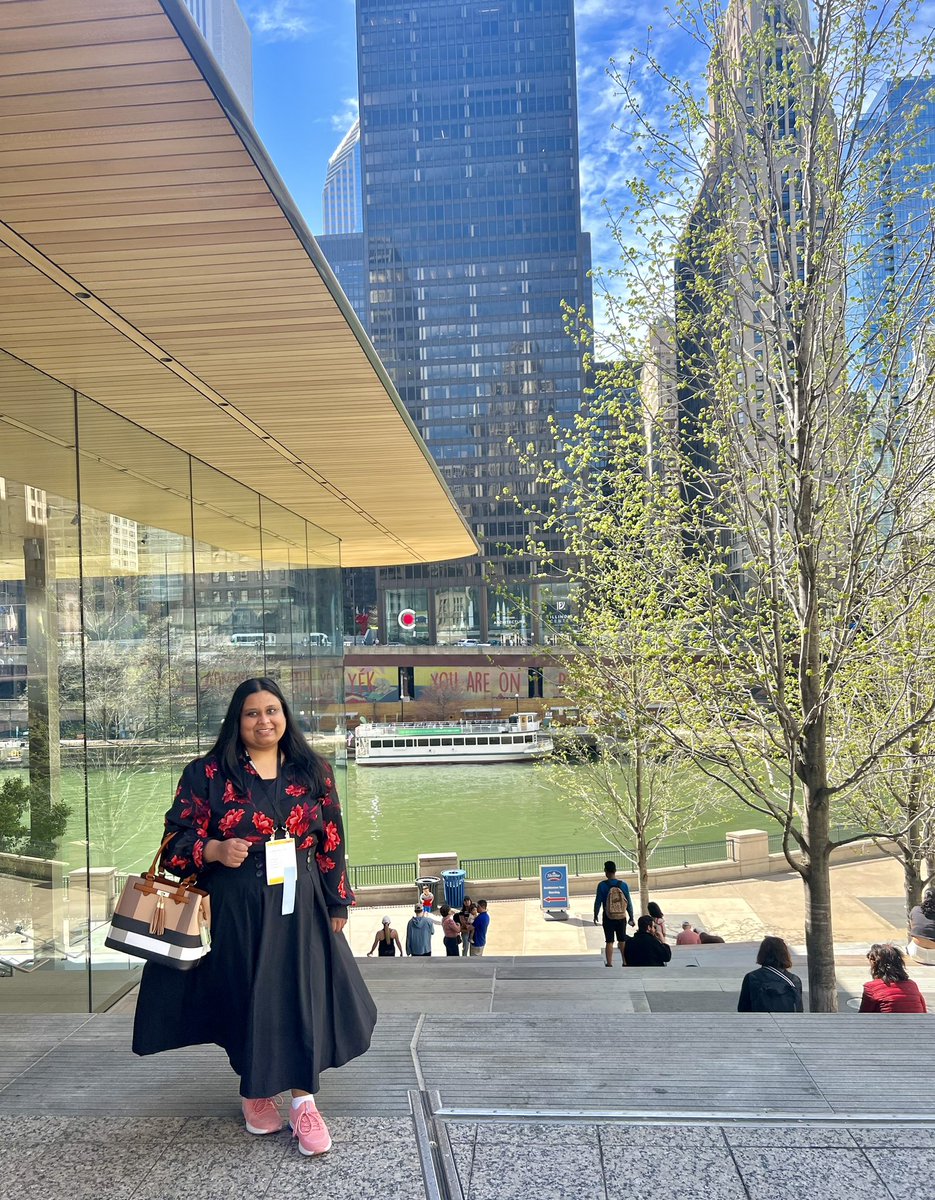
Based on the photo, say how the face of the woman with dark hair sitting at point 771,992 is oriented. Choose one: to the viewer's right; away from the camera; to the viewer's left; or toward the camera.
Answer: away from the camera

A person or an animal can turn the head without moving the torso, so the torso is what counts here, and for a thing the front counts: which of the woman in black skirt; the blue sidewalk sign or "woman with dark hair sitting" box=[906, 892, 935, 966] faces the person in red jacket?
the blue sidewalk sign

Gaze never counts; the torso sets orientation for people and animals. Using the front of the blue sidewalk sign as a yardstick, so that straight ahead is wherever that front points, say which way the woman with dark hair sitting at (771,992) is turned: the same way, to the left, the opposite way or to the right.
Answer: the opposite way

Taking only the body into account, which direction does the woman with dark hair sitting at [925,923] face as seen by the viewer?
away from the camera

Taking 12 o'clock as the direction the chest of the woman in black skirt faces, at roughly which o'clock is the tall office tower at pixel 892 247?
The tall office tower is roughly at 8 o'clock from the woman in black skirt.

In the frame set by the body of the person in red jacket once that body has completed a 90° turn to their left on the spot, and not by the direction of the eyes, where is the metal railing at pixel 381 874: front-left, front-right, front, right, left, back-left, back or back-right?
front-right

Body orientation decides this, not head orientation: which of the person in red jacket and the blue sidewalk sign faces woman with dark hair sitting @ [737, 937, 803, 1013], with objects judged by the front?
the blue sidewalk sign

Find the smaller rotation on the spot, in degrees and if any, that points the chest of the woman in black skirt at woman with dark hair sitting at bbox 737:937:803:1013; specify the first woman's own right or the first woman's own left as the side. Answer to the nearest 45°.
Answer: approximately 135° to the first woman's own left

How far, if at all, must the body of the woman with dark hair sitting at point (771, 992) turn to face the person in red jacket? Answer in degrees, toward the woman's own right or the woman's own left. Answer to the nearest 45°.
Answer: approximately 45° to the woman's own right

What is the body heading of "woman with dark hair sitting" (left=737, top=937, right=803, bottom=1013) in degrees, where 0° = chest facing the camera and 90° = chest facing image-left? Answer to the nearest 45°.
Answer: approximately 180°

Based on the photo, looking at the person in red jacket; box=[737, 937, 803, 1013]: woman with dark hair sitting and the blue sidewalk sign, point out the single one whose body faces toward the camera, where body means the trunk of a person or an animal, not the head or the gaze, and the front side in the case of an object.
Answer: the blue sidewalk sign

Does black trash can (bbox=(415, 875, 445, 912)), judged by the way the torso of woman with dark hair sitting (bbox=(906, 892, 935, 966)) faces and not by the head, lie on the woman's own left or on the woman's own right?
on the woman's own left

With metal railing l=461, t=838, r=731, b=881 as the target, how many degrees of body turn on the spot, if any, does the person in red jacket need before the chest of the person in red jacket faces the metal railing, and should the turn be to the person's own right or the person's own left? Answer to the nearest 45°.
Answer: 0° — they already face it

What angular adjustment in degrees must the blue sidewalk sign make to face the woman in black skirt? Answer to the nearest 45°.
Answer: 0° — it already faces them

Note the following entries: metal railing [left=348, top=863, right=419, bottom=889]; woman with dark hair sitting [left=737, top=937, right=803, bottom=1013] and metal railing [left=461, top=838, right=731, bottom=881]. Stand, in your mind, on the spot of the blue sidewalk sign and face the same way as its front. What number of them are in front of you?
1

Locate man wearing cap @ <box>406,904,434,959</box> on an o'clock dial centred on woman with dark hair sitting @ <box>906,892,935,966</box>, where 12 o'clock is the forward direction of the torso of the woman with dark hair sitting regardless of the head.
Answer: The man wearing cap is roughly at 9 o'clock from the woman with dark hair sitting.

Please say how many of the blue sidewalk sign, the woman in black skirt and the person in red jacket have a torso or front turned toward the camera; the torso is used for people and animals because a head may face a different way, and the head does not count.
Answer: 2

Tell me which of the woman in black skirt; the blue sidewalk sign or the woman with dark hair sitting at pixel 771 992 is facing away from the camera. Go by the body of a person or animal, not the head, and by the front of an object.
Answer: the woman with dark hair sitting

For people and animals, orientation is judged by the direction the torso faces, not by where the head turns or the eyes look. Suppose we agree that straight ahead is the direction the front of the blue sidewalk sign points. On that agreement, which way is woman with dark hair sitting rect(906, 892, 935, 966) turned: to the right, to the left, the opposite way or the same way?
the opposite way
